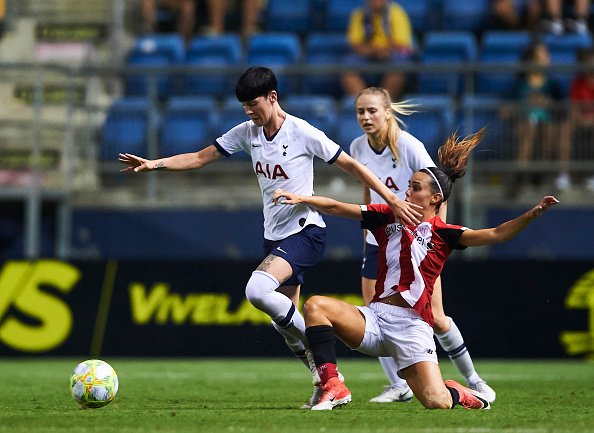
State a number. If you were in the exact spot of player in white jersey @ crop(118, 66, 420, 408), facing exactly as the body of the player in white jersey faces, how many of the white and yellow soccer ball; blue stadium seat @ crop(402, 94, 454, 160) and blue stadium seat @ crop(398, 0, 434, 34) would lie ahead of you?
1

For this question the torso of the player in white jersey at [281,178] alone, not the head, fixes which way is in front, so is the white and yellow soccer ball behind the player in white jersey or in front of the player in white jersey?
in front

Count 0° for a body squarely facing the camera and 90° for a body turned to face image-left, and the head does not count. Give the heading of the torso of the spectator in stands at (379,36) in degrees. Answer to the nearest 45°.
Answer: approximately 0°

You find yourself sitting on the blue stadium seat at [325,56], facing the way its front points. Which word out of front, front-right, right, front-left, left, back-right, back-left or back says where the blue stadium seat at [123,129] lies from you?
front-right

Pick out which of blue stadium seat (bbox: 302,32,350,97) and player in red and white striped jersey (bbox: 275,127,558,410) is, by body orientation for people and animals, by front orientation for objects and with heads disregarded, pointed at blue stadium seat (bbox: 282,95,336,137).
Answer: blue stadium seat (bbox: 302,32,350,97)

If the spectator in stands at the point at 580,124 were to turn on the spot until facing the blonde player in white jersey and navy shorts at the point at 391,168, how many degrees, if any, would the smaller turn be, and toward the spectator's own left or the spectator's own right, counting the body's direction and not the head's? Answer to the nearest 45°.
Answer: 0° — they already face them

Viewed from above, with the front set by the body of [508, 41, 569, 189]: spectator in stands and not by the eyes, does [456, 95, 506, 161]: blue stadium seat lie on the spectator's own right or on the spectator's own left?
on the spectator's own right

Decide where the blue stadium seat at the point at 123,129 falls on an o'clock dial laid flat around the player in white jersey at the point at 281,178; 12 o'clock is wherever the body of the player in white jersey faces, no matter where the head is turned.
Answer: The blue stadium seat is roughly at 4 o'clock from the player in white jersey.

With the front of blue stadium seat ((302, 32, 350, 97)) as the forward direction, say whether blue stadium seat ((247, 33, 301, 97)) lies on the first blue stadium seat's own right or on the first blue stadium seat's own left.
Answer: on the first blue stadium seat's own right

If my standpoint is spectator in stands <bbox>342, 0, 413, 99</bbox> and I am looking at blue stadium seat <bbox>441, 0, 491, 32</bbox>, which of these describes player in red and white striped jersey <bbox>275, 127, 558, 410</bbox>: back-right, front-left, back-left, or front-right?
back-right

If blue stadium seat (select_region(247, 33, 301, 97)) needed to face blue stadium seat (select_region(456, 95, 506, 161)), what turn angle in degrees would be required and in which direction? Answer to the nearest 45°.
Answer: approximately 45° to its left
